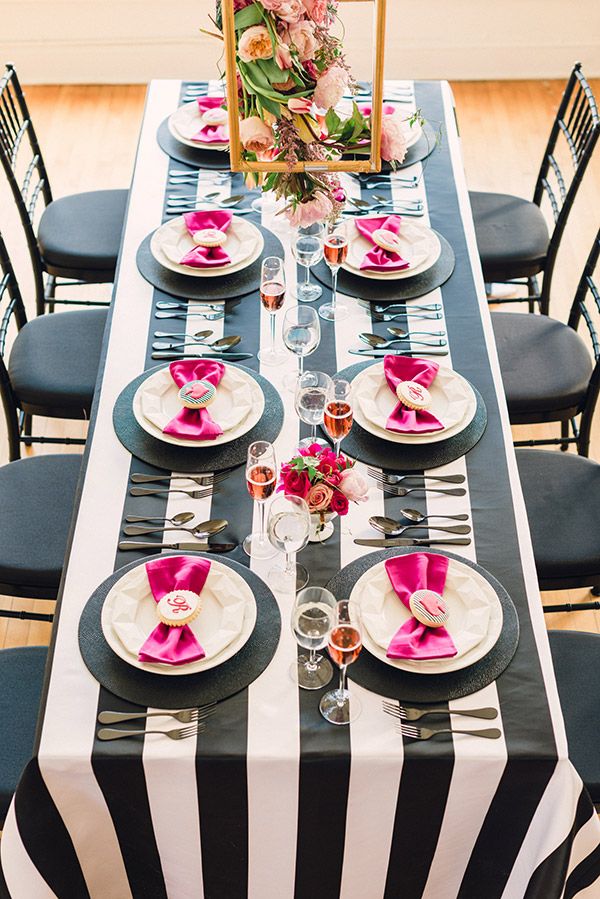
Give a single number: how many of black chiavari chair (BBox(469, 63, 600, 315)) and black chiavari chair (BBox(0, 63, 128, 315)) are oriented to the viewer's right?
1

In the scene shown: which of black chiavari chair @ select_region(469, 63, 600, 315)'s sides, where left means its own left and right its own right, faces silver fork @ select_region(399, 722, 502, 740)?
left

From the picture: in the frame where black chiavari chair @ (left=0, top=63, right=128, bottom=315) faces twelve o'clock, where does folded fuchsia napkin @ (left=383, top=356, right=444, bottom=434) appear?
The folded fuchsia napkin is roughly at 2 o'clock from the black chiavari chair.

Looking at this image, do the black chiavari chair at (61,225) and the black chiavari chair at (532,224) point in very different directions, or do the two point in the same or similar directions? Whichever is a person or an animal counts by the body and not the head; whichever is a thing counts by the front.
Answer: very different directions

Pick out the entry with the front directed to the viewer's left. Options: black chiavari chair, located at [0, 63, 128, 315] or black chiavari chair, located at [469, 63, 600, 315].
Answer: black chiavari chair, located at [469, 63, 600, 315]

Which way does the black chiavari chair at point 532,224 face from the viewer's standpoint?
to the viewer's left

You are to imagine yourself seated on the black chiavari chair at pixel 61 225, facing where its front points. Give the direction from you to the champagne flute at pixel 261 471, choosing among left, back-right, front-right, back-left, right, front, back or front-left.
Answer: right

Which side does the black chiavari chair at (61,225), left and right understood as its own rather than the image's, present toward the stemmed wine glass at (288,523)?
right

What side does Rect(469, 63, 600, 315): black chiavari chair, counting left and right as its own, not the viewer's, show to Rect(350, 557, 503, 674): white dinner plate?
left

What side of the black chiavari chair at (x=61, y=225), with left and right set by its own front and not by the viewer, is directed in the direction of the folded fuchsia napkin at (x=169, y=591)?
right

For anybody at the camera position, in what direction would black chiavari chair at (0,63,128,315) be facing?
facing to the right of the viewer

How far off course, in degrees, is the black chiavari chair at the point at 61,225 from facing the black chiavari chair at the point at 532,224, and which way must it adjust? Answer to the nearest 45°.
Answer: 0° — it already faces it

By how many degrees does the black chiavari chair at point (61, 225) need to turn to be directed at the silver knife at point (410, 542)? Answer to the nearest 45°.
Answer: approximately 90° to its right

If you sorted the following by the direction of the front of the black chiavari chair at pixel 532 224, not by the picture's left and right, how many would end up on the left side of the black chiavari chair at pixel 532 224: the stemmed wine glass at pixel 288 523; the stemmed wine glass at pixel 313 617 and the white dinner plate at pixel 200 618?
3
